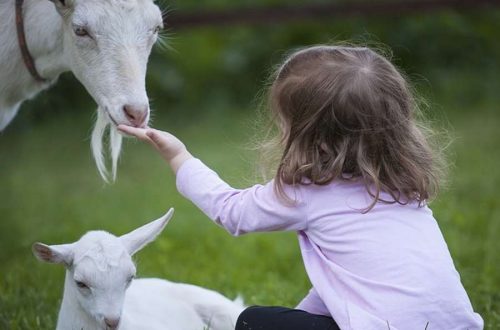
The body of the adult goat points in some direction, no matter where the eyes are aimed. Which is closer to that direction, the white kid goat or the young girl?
the young girl

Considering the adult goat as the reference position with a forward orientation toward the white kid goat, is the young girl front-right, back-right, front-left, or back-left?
front-left

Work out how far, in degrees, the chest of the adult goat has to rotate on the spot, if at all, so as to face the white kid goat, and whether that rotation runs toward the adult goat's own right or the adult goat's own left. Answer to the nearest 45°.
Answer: approximately 45° to the adult goat's own right

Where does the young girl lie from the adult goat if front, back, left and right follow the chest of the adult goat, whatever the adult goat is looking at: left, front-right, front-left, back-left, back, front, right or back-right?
front

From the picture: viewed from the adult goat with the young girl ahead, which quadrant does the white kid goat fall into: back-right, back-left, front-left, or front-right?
front-right

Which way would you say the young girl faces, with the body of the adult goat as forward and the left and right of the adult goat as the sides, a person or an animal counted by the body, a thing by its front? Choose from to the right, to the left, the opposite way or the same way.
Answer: the opposite way

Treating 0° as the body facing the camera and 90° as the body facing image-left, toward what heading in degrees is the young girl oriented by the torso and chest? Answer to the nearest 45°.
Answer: approximately 135°

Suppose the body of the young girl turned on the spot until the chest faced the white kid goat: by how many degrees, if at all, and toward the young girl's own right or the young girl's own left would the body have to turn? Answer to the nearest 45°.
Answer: approximately 45° to the young girl's own left

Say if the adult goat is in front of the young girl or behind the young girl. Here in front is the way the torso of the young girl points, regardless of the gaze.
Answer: in front

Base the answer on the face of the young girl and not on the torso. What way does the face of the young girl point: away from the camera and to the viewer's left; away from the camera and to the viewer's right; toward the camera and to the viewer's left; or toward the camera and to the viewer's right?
away from the camera and to the viewer's left

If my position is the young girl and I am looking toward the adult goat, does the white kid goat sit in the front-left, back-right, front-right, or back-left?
front-left

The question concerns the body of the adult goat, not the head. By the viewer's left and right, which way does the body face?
facing the viewer and to the right of the viewer
